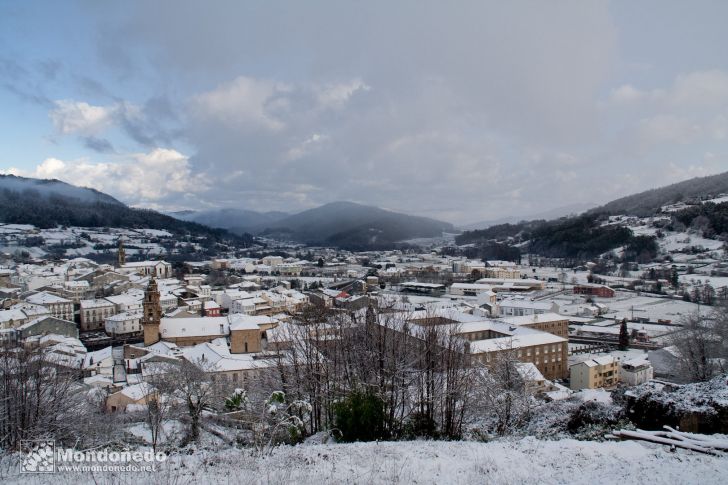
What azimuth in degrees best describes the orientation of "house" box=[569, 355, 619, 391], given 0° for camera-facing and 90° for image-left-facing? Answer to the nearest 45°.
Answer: approximately 315°

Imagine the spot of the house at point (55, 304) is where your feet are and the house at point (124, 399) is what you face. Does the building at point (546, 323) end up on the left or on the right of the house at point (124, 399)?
left

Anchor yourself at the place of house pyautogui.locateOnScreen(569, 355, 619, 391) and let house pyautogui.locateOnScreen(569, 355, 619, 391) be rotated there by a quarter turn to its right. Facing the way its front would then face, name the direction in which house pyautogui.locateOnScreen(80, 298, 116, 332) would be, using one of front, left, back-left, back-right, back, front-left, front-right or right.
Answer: front-right

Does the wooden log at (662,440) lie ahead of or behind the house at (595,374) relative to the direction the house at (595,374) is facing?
ahead

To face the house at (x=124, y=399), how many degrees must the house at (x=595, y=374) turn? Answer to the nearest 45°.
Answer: approximately 90° to its right

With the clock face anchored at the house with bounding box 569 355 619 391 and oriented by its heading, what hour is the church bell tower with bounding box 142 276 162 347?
The church bell tower is roughly at 4 o'clock from the house.

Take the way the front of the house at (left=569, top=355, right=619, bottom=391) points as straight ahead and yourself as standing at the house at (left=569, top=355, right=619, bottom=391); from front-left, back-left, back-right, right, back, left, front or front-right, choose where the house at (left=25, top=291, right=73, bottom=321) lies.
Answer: back-right

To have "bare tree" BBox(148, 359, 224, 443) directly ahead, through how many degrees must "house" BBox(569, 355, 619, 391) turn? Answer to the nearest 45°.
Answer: approximately 90° to its right

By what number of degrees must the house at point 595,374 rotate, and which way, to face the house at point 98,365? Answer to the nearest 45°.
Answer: approximately 90° to its right

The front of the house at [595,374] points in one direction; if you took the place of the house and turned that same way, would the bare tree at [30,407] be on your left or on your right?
on your right

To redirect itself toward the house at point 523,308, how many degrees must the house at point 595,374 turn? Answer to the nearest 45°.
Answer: approximately 135° to its left

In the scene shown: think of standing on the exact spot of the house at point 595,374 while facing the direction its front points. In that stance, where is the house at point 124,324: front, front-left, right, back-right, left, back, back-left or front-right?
back-right

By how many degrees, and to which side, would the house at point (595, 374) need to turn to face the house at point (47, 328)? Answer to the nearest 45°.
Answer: approximately 135° to its right

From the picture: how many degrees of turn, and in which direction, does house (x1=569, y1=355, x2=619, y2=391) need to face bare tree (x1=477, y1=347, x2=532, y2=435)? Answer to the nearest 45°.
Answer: approximately 45° to its right
